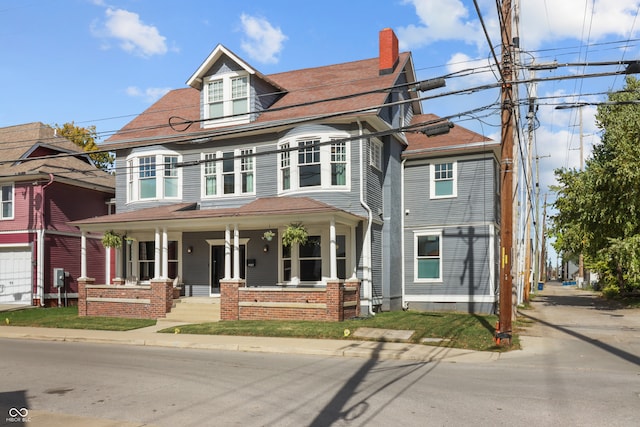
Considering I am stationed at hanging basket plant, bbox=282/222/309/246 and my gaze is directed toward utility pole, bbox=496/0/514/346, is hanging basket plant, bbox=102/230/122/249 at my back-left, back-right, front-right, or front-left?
back-right

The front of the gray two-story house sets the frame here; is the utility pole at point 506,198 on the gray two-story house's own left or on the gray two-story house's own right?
on the gray two-story house's own left

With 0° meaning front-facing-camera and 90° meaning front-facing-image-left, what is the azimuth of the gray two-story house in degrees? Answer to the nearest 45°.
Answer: approximately 45°

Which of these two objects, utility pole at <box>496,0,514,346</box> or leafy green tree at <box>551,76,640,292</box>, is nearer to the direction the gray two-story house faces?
the utility pole
